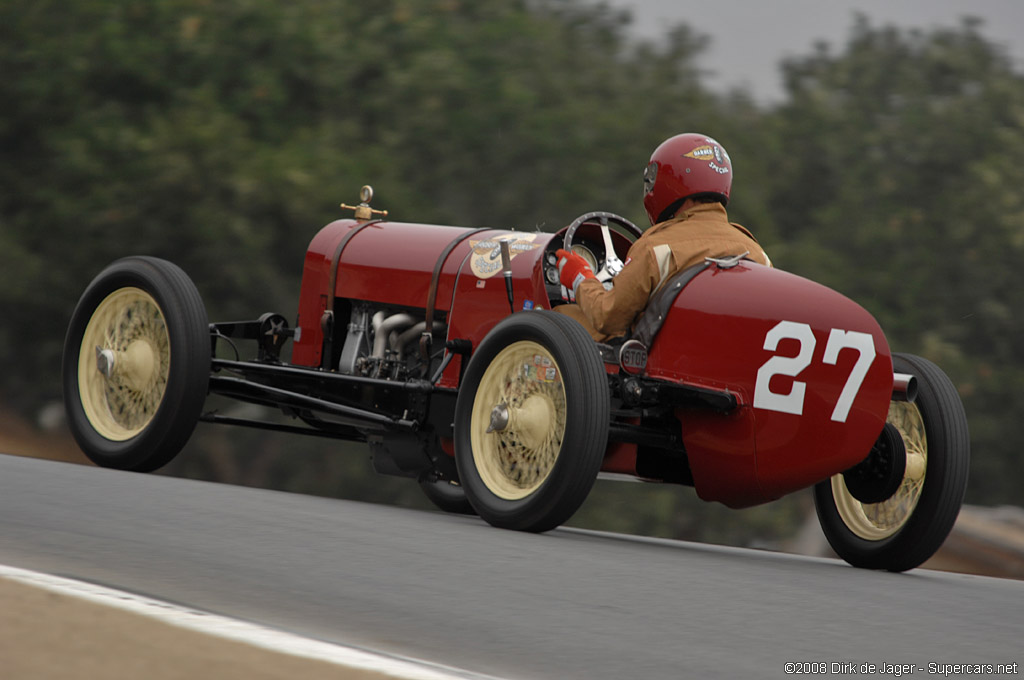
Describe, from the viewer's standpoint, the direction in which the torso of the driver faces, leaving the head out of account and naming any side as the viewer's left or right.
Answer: facing away from the viewer and to the left of the viewer

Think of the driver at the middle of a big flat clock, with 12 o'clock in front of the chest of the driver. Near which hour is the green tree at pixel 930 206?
The green tree is roughly at 2 o'clock from the driver.

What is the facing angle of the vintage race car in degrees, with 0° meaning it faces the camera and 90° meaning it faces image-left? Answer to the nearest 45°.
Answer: approximately 135°

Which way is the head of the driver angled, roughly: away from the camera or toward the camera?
away from the camera

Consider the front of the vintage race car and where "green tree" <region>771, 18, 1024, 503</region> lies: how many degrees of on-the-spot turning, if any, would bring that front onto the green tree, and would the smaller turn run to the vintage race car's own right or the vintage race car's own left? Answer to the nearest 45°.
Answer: approximately 45° to the vintage race car's own right
